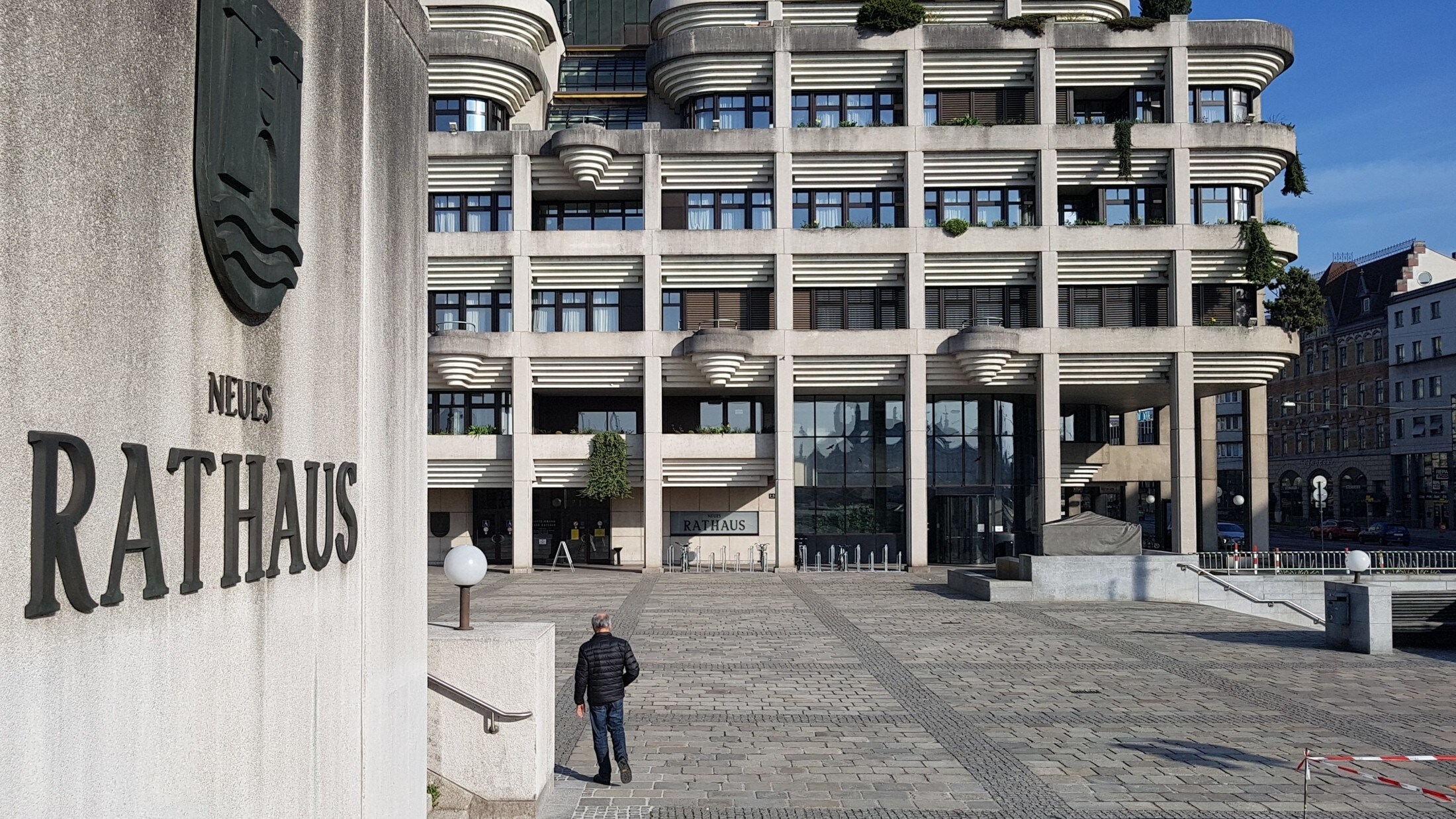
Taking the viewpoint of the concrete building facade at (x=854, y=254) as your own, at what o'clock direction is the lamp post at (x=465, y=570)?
The lamp post is roughly at 12 o'clock from the concrete building facade.

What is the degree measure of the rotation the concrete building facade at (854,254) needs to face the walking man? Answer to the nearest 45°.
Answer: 0° — it already faces them

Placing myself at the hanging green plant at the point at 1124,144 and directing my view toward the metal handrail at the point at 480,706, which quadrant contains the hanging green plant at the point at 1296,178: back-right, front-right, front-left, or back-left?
back-left

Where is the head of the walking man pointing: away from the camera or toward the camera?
away from the camera

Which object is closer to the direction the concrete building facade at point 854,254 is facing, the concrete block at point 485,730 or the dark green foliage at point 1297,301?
the concrete block

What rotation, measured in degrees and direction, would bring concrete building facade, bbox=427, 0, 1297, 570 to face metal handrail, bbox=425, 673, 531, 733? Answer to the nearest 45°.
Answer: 0° — it already faces it

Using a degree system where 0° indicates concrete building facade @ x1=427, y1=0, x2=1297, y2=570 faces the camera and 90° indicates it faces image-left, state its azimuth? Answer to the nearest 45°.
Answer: approximately 0°
